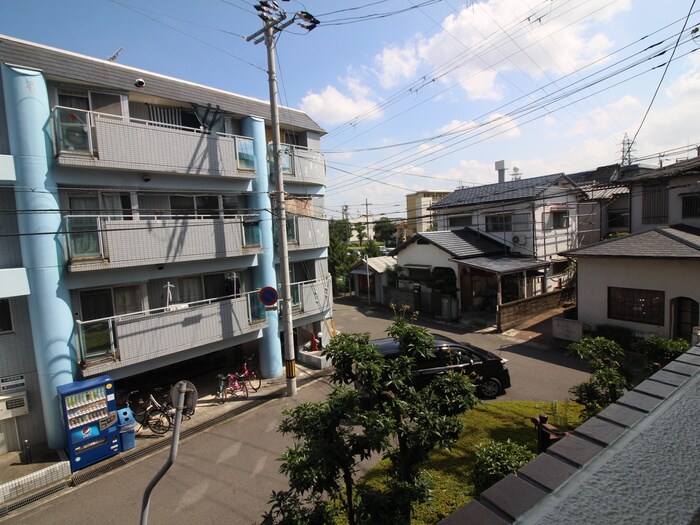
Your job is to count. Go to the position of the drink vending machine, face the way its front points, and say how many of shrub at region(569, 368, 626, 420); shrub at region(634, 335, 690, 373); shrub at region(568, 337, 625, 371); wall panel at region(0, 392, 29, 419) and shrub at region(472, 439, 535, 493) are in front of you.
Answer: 4

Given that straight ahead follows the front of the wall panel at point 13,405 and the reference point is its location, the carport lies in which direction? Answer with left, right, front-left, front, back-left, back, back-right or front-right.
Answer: front-left

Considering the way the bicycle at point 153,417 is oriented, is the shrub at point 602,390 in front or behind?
behind

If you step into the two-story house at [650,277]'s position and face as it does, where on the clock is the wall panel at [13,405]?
The wall panel is roughly at 1 o'clock from the two-story house.

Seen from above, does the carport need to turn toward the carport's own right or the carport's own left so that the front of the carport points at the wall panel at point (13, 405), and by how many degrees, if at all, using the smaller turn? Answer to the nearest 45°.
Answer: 0° — it already faces it

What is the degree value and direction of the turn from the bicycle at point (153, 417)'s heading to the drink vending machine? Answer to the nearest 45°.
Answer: approximately 90° to its left

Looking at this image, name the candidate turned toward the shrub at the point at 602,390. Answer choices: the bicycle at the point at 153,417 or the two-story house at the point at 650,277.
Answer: the two-story house

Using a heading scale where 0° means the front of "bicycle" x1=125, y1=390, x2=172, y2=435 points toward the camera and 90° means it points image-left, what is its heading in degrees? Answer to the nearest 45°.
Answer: approximately 135°

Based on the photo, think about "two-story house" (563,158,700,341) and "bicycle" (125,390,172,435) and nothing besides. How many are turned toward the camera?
1

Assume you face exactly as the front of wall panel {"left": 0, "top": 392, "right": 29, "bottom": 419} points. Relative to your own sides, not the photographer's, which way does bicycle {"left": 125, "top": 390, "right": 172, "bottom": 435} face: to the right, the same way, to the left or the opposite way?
the opposite way

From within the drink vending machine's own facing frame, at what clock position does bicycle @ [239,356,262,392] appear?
The bicycle is roughly at 10 o'clock from the drink vending machine.

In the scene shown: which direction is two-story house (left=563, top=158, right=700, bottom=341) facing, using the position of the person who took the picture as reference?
facing the viewer

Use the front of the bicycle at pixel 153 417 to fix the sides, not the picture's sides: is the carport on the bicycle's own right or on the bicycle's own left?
on the bicycle's own right

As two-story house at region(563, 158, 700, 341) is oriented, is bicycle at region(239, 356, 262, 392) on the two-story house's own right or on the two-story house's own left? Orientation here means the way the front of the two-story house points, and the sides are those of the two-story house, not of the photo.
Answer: on the two-story house's own right

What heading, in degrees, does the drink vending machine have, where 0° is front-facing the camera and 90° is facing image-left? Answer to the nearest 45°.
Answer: approximately 315°

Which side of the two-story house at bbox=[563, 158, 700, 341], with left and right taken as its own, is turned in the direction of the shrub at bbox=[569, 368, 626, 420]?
front
